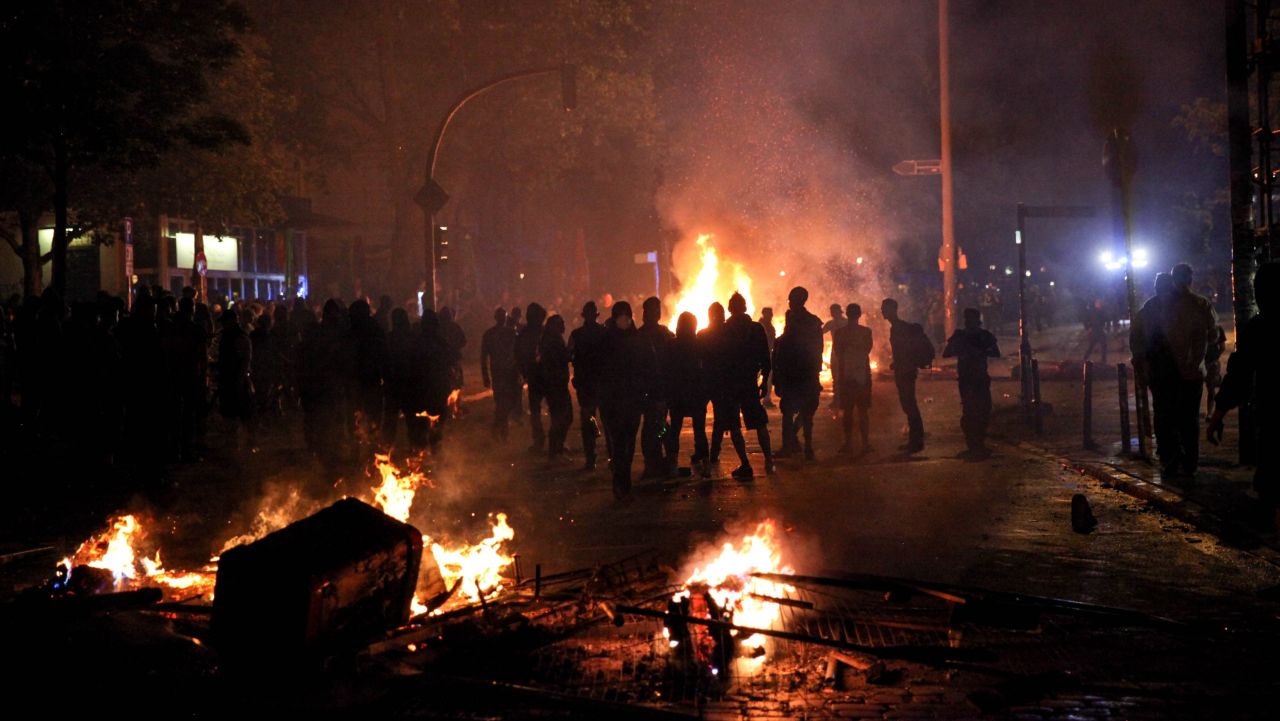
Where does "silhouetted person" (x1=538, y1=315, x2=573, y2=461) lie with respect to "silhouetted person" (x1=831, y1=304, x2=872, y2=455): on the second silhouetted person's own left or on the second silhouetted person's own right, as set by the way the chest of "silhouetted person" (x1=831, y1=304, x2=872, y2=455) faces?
on the second silhouetted person's own left

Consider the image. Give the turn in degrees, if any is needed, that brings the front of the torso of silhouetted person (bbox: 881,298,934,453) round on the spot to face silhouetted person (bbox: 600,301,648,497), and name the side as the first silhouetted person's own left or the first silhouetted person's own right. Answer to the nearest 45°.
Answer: approximately 45° to the first silhouetted person's own left

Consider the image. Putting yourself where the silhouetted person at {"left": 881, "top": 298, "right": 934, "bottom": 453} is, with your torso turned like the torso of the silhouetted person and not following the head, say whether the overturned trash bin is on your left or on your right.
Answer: on your left

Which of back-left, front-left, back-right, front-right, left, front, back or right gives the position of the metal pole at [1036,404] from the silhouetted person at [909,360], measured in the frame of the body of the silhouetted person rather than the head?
back-right

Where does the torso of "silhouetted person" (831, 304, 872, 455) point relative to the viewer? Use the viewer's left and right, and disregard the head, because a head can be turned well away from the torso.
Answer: facing away from the viewer

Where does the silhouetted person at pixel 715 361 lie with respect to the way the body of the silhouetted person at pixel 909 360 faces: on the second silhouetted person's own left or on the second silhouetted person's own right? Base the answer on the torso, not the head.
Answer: on the second silhouetted person's own left

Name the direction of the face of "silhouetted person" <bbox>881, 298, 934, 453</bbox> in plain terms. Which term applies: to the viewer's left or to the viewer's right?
to the viewer's left

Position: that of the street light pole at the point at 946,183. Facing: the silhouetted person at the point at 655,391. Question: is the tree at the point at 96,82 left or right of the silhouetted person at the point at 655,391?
right

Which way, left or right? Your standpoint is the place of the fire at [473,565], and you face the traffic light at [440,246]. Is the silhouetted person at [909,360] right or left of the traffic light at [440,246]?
right

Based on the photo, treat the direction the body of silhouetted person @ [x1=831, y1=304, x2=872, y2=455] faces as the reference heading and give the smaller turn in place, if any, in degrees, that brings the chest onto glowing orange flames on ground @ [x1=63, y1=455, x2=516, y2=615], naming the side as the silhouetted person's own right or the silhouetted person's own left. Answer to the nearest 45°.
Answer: approximately 135° to the silhouetted person's own left

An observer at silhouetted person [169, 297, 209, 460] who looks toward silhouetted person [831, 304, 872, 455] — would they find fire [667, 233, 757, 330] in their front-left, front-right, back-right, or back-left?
front-left

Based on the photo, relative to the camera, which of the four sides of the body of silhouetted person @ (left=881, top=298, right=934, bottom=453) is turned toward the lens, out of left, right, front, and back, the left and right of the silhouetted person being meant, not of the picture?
left

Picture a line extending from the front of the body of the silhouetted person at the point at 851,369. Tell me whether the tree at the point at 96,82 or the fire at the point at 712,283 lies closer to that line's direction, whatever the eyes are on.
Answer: the fire

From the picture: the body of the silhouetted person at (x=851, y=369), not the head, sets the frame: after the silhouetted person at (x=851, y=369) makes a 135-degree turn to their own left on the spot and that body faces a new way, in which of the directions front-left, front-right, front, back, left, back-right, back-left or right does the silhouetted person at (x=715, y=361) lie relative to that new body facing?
front

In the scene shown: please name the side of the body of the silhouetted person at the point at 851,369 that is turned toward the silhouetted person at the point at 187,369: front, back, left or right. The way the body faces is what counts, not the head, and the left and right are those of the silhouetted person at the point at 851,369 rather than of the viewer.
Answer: left
